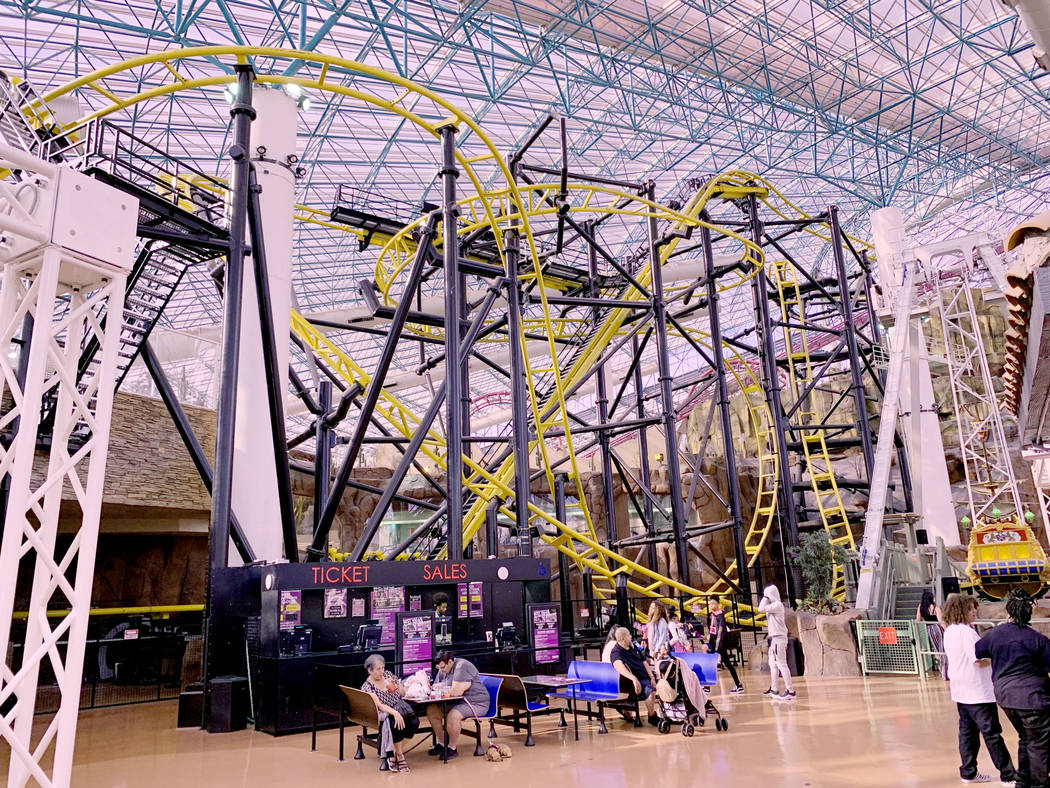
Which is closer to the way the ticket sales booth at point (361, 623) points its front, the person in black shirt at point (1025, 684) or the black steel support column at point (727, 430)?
the person in black shirt

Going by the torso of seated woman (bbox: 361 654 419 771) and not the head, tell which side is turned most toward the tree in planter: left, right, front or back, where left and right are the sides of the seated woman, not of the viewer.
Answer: left

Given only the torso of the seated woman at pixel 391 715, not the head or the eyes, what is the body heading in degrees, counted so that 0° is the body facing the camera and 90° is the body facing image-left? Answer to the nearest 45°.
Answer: approximately 315°

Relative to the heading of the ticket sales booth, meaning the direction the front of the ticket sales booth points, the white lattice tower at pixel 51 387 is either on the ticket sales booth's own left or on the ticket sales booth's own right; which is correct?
on the ticket sales booth's own right

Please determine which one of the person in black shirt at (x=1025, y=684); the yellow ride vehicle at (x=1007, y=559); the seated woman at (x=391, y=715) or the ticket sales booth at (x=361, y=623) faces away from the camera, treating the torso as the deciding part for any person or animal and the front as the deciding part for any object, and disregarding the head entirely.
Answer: the person in black shirt

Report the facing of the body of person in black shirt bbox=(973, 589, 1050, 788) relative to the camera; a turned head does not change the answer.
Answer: away from the camera

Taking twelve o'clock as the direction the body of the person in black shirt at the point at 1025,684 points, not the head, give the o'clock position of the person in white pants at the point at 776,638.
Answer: The person in white pants is roughly at 11 o'clock from the person in black shirt.
